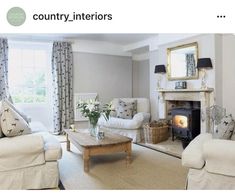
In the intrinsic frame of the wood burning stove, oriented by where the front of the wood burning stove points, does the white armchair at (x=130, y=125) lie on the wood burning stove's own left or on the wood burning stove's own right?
on the wood burning stove's own right

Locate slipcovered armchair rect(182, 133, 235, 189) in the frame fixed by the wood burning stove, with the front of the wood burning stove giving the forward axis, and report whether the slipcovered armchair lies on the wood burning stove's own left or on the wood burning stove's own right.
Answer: on the wood burning stove's own left

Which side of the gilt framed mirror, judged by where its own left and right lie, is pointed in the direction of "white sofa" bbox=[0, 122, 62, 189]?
front

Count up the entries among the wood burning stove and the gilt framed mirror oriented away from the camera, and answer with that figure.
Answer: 0

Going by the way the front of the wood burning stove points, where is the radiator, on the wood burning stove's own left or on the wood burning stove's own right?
on the wood burning stove's own right

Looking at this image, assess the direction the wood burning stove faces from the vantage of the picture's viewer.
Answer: facing the viewer and to the left of the viewer

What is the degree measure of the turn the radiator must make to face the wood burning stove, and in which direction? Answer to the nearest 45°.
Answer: approximately 45° to its left

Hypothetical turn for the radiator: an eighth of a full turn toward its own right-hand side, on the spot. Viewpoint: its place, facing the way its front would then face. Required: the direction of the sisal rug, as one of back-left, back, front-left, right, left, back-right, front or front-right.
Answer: front-left

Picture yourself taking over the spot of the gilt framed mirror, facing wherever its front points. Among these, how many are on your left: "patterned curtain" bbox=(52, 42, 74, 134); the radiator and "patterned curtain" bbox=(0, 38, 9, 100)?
0

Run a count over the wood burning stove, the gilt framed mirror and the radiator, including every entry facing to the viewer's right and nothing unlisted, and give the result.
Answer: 0

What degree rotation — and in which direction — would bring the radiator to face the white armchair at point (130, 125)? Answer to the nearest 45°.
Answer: approximately 45° to its left

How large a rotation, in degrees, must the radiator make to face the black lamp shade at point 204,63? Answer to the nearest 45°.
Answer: approximately 45° to its left

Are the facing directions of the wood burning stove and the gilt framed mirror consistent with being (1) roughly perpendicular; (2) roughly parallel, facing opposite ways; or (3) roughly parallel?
roughly parallel

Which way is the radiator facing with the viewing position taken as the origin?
facing the viewer

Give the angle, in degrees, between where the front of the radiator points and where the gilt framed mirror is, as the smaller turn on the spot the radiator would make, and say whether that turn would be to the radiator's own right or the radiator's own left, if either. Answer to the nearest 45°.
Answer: approximately 45° to the radiator's own left
